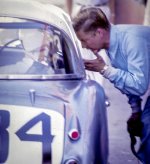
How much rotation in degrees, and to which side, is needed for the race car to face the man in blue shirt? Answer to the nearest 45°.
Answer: approximately 45° to its right

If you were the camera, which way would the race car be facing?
facing away from the viewer

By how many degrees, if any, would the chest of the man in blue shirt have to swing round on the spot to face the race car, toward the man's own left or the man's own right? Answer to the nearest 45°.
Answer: approximately 45° to the man's own left

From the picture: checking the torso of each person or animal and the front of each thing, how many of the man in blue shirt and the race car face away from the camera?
1

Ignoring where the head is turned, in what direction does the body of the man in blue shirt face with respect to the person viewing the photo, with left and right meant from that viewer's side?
facing to the left of the viewer

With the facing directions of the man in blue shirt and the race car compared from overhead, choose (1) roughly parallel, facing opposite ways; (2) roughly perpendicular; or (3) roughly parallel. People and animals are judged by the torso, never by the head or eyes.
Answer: roughly perpendicular

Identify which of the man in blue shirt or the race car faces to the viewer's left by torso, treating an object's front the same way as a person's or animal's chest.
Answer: the man in blue shirt
